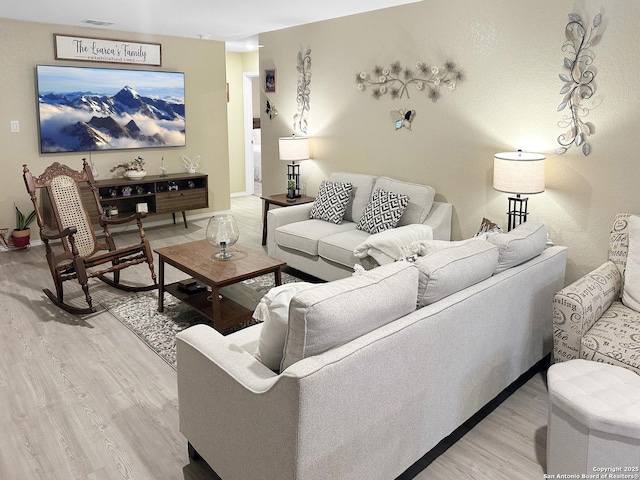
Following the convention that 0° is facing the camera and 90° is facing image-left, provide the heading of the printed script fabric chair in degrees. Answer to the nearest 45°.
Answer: approximately 45°

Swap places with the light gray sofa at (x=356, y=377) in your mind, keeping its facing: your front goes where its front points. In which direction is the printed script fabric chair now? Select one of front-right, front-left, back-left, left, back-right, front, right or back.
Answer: right

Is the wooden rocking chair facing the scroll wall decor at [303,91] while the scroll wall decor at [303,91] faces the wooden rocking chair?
no

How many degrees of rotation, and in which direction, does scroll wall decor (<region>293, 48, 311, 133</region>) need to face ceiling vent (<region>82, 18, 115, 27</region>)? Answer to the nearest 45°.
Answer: approximately 45° to its right

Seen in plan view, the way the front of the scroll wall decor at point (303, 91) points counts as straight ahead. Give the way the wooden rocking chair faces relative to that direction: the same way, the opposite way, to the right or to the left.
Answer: to the left

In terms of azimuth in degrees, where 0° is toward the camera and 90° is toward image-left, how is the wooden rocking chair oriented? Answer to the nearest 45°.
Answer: approximately 315°

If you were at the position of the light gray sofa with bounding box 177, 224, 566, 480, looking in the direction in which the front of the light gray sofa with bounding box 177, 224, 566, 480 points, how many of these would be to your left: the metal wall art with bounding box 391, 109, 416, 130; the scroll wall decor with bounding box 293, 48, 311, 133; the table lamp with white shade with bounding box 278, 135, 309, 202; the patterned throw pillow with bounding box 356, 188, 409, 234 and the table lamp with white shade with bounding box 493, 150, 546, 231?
0

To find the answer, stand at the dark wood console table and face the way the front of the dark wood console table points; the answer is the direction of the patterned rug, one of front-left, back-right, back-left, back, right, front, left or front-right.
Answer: front

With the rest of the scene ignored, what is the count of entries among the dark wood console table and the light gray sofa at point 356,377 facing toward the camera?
1

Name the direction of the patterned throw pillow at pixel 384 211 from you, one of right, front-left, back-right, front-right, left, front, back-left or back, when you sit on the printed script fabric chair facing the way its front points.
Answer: right

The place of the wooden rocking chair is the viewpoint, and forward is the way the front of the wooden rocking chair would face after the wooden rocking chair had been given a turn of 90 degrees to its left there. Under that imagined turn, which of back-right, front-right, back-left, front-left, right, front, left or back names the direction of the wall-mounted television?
front-left

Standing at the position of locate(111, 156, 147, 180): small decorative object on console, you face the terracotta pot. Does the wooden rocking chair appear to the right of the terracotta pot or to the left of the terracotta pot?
left

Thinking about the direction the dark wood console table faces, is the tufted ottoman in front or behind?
in front

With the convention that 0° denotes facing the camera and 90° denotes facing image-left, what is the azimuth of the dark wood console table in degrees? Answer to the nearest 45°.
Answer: approximately 0°

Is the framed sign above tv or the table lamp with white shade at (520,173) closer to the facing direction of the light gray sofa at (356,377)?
the framed sign above tv

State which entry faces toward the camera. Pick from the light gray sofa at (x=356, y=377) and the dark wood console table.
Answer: the dark wood console table

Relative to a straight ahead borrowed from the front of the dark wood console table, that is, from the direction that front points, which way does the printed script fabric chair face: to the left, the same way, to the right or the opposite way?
to the right

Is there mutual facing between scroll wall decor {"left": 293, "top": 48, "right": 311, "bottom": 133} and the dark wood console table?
no

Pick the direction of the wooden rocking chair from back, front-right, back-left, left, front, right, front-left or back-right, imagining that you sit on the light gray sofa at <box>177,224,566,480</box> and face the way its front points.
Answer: front

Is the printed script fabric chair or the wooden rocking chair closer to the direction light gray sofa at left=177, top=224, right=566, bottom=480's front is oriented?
the wooden rocking chair

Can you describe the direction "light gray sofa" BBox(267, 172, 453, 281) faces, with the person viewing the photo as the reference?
facing the viewer and to the left of the viewer

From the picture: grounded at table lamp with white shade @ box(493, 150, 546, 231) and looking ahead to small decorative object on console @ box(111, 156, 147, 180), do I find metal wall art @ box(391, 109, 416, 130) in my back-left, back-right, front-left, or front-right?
front-right

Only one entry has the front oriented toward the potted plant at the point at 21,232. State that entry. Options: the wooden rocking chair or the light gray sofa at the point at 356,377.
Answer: the light gray sofa

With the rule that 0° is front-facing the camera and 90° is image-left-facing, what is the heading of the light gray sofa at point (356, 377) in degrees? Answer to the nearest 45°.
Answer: approximately 135°
